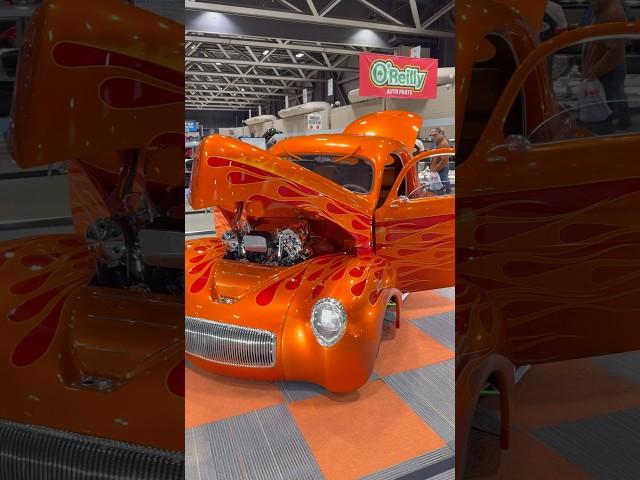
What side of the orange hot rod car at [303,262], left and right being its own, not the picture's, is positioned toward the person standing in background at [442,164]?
back
